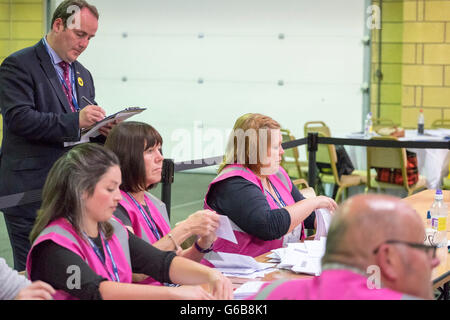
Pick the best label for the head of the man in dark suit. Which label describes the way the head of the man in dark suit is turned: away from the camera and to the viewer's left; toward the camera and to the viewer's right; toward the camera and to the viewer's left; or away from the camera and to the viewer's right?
toward the camera and to the viewer's right

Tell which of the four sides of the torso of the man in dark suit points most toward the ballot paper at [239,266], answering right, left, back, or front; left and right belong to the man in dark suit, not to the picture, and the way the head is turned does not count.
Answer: front

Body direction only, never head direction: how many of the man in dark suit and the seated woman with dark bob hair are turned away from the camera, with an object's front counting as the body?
0

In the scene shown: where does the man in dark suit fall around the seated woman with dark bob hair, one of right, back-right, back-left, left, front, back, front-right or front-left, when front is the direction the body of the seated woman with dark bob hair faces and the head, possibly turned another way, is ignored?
back

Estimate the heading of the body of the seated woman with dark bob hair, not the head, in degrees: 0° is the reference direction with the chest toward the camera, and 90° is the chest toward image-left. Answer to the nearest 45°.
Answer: approximately 315°

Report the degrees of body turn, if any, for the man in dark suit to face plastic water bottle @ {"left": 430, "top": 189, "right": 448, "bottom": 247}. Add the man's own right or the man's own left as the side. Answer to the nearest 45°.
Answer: approximately 45° to the man's own left

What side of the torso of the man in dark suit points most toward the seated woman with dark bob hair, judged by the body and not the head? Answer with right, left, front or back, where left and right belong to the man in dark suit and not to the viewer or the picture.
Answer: front

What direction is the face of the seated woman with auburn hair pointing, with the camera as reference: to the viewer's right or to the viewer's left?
to the viewer's right
